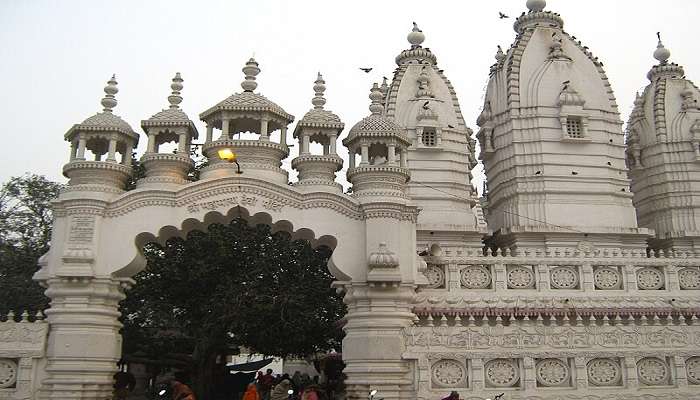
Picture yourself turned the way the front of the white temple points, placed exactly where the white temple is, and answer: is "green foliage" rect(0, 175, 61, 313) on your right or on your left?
on your right

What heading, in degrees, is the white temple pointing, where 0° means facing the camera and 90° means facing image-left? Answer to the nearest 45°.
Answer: approximately 0°
